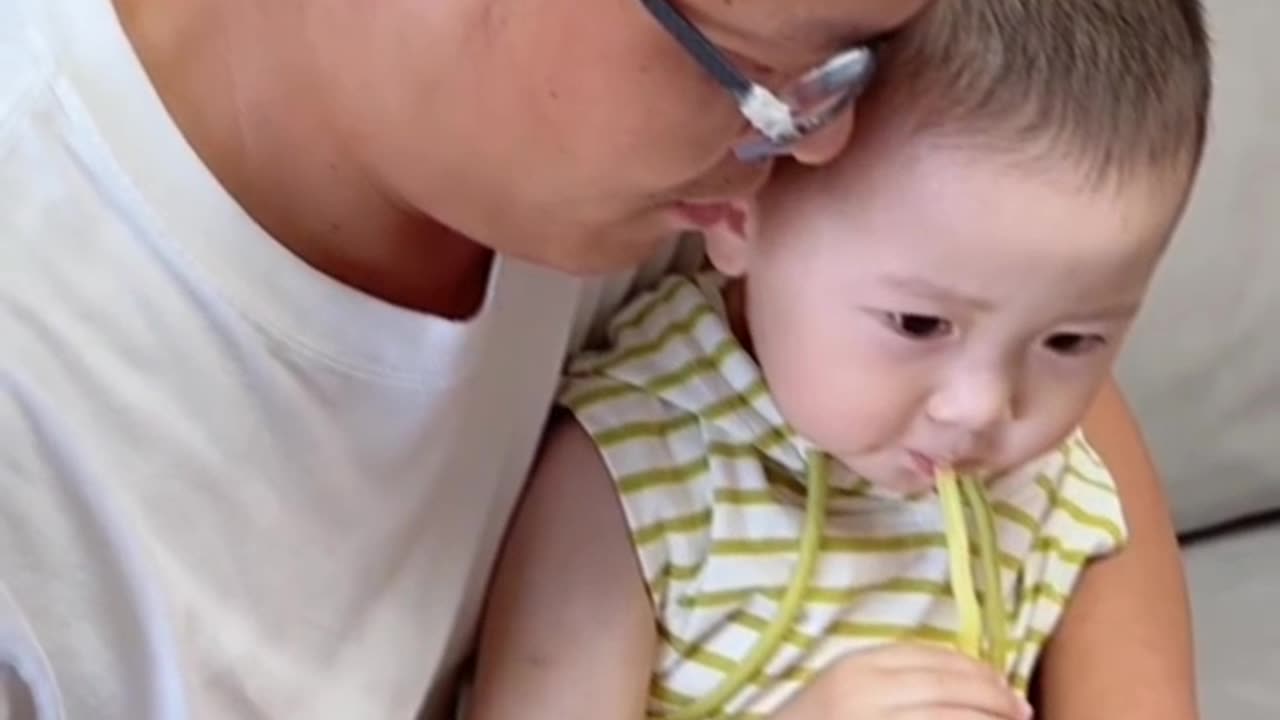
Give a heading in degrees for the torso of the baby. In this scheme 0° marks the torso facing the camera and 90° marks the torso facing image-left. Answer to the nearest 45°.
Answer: approximately 315°

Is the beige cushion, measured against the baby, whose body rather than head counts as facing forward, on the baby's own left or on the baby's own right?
on the baby's own left

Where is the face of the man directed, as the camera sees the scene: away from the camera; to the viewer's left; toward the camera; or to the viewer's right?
to the viewer's right
